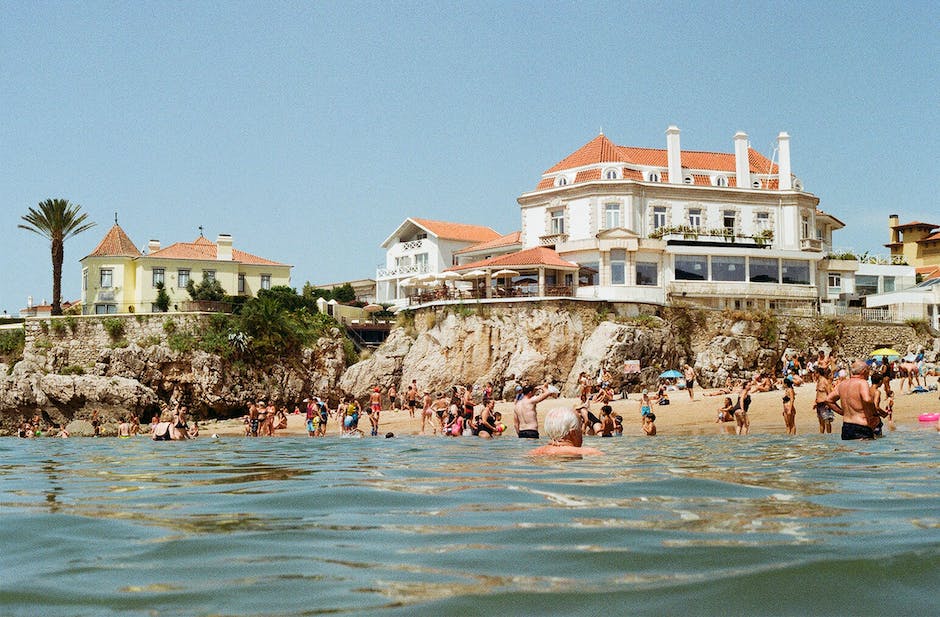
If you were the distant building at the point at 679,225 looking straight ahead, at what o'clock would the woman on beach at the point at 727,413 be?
The woman on beach is roughly at 12 o'clock from the distant building.

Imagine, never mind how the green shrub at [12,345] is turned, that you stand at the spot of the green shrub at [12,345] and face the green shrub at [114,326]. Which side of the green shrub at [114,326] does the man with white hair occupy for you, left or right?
right

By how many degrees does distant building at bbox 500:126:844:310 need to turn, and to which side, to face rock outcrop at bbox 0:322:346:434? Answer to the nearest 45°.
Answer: approximately 90° to its right

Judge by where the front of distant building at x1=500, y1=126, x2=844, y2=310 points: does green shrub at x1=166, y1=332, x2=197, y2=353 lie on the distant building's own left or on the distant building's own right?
on the distant building's own right

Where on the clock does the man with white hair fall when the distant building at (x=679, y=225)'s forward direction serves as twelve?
The man with white hair is roughly at 12 o'clock from the distant building.

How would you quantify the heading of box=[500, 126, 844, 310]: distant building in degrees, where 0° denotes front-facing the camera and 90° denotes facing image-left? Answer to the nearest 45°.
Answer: approximately 0°

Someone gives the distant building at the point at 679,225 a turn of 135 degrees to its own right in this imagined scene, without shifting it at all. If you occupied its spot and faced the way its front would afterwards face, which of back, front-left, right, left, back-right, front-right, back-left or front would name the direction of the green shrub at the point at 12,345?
front-left

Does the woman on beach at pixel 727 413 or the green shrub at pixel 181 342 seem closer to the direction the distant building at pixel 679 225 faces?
the woman on beach

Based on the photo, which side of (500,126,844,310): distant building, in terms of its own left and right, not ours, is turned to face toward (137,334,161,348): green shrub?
right

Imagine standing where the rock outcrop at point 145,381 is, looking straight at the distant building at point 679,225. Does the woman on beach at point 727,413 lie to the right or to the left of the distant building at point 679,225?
right

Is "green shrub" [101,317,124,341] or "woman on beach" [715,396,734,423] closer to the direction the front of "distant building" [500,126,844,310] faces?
the woman on beach
